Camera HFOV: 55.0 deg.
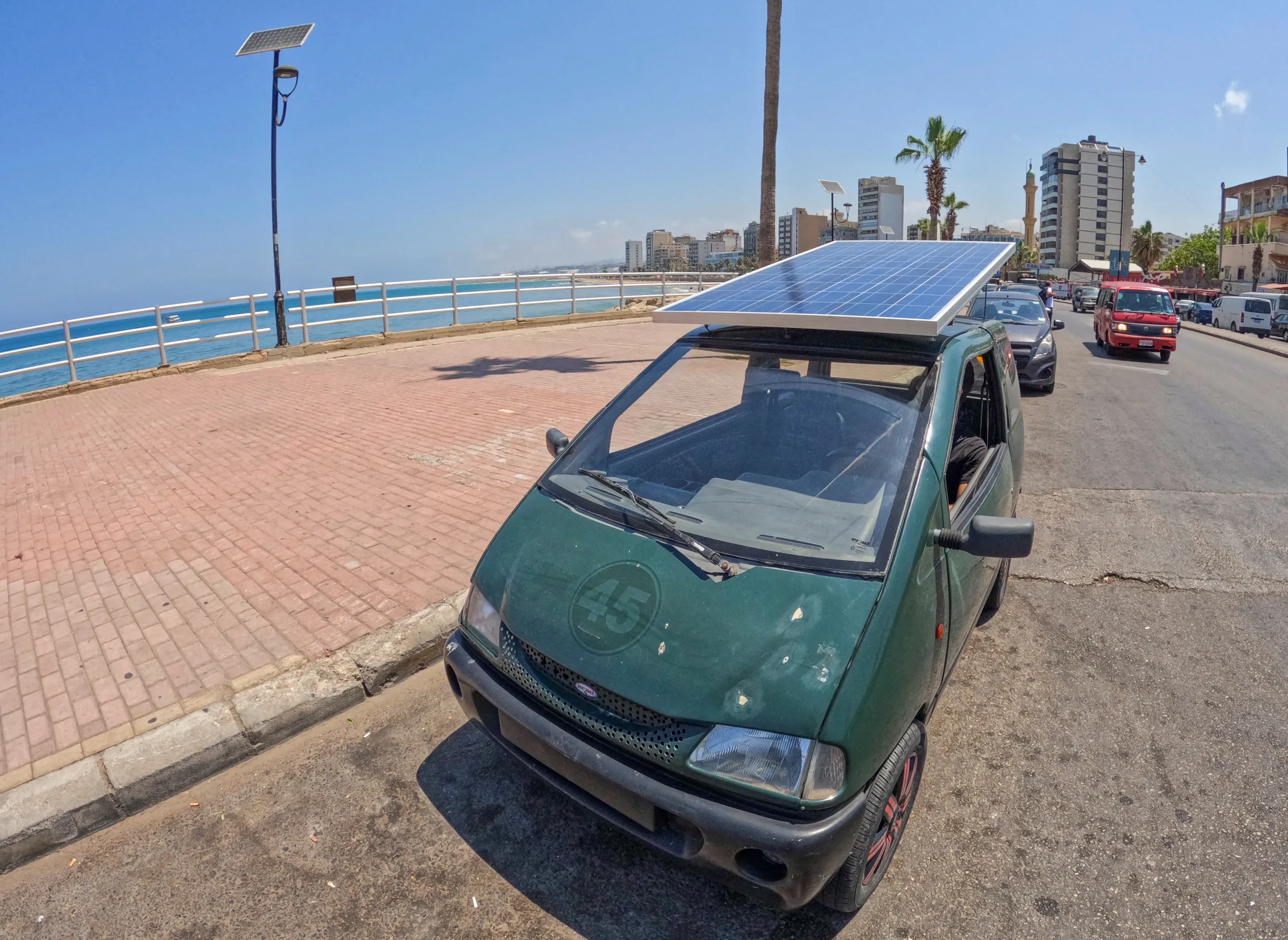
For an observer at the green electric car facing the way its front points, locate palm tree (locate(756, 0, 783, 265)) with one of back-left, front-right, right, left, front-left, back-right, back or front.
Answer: back-right

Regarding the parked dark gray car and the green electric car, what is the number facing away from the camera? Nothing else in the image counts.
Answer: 0

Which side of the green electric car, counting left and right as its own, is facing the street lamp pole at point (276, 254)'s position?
right

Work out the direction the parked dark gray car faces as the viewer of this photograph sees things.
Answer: facing the viewer

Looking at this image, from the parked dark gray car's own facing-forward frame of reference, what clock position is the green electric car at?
The green electric car is roughly at 12 o'clock from the parked dark gray car.

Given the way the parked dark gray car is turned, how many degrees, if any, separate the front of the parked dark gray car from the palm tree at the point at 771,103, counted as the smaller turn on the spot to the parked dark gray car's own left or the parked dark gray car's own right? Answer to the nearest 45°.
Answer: approximately 135° to the parked dark gray car's own right

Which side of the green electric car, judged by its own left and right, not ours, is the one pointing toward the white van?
back

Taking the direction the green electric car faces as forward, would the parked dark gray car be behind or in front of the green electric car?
behind
